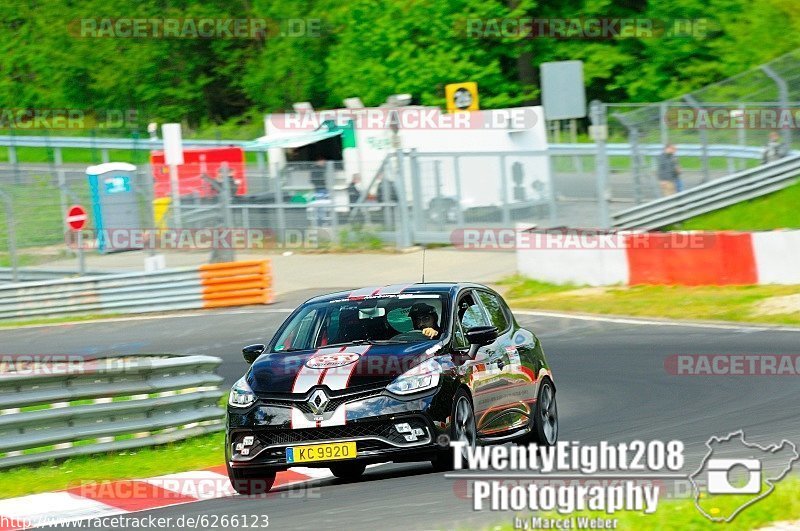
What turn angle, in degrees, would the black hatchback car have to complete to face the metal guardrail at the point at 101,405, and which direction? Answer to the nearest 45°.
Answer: approximately 90° to its right

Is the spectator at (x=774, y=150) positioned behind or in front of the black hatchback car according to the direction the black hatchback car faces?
behind

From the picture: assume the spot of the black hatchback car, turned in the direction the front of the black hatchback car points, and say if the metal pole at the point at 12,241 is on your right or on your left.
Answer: on your right

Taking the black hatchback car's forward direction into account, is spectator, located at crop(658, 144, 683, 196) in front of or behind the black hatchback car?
behind

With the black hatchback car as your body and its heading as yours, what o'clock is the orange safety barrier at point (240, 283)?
The orange safety barrier is roughly at 4 o'clock from the black hatchback car.

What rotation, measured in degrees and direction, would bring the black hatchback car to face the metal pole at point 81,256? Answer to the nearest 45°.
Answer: approximately 135° to its right

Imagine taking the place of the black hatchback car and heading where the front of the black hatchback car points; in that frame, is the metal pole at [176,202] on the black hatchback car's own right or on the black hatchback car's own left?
on the black hatchback car's own right

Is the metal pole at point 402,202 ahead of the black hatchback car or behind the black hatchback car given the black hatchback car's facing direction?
behind

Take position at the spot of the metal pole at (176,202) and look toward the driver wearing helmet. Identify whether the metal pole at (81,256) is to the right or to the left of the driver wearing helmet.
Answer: right

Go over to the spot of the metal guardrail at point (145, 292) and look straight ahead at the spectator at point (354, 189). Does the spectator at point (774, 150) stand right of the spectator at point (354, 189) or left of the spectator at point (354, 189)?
right

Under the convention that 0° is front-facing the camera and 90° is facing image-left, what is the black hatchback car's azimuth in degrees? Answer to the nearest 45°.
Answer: approximately 45°

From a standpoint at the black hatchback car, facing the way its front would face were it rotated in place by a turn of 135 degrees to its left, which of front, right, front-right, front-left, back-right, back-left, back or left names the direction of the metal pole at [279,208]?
left

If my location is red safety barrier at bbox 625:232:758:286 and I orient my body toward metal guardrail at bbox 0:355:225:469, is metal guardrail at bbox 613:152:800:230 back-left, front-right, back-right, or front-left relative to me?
back-right

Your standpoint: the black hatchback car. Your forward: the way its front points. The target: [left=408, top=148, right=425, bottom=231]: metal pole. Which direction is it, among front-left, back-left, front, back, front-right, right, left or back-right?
back-right
